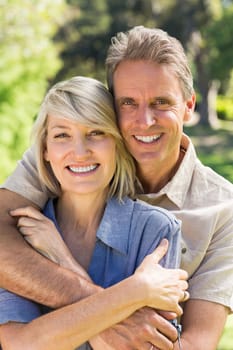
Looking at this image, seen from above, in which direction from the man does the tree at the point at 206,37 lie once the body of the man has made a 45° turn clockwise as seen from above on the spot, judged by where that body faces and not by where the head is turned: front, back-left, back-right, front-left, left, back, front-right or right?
back-right

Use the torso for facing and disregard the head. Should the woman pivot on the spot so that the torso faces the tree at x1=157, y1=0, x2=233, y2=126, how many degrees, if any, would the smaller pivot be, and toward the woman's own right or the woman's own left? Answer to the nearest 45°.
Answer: approximately 180°

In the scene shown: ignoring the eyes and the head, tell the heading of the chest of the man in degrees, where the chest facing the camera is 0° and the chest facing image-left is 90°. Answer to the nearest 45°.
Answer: approximately 0°
